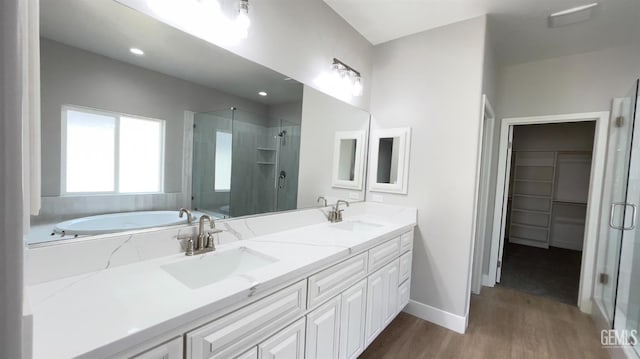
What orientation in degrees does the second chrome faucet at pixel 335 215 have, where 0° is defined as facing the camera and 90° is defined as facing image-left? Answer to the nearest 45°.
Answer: approximately 315°

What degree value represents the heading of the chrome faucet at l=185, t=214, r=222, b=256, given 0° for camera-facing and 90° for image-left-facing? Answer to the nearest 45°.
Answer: approximately 315°

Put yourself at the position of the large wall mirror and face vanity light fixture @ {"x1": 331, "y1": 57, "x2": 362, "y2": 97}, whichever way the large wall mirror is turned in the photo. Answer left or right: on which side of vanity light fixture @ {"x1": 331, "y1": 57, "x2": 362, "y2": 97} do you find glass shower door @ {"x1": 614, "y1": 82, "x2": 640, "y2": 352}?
right

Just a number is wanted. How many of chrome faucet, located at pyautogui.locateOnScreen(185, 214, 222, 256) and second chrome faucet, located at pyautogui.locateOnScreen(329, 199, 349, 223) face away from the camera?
0

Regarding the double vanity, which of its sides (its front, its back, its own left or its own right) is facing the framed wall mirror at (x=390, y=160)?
left

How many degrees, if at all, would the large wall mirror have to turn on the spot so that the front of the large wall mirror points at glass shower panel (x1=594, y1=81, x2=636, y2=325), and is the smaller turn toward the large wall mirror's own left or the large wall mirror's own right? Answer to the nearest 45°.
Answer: approximately 45° to the large wall mirror's own left

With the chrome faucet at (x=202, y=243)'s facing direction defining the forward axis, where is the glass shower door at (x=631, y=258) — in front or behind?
in front

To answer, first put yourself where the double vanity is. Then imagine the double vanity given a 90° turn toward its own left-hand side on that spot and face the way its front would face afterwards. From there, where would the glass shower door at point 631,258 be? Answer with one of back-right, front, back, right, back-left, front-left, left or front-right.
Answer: front-right
